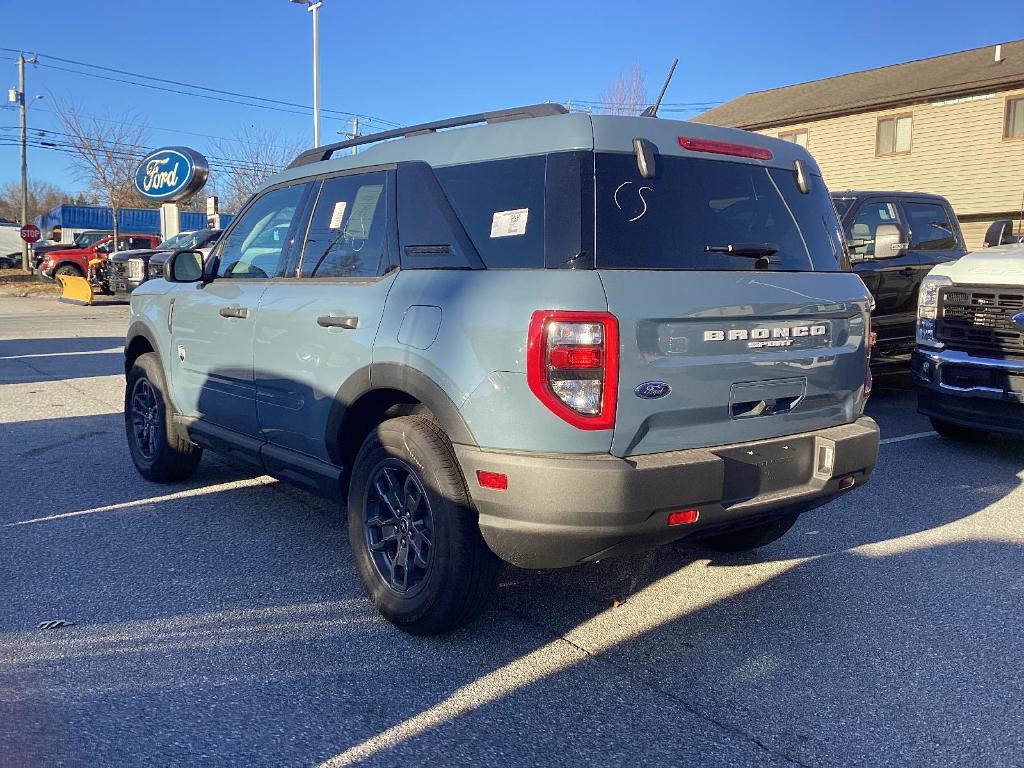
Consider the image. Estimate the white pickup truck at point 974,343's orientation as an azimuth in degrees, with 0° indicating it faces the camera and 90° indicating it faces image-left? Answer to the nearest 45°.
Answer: approximately 45°

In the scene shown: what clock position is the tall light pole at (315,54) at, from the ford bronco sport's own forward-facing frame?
The tall light pole is roughly at 1 o'clock from the ford bronco sport.

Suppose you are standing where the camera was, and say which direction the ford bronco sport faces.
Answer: facing away from the viewer and to the left of the viewer

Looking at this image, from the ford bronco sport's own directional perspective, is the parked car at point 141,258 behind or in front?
in front

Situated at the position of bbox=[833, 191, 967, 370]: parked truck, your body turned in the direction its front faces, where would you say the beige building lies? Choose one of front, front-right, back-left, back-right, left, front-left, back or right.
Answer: back-right

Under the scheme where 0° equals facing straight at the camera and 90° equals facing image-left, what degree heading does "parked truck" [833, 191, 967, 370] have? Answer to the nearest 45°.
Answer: approximately 45°

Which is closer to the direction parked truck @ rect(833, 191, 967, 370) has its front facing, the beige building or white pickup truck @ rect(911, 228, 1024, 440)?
the white pickup truck

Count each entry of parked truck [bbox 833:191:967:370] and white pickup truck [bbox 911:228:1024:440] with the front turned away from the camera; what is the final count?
0

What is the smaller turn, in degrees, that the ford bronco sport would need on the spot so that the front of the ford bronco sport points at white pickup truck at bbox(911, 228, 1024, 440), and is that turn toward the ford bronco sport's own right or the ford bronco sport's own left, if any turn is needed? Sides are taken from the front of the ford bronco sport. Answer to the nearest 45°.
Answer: approximately 90° to the ford bronco sport's own right

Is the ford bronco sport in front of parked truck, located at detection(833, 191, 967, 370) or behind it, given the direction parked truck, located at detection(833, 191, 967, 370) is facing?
in front

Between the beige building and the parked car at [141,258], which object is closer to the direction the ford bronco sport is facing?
the parked car
